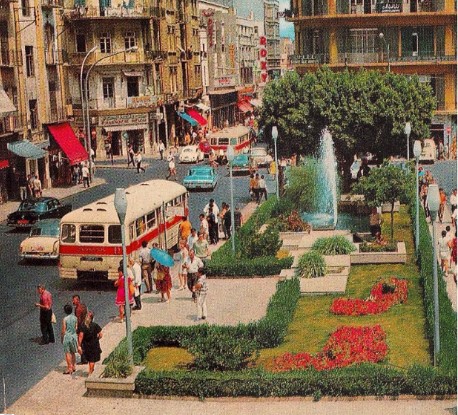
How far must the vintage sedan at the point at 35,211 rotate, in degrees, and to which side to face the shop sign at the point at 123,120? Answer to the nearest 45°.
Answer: approximately 45° to its left

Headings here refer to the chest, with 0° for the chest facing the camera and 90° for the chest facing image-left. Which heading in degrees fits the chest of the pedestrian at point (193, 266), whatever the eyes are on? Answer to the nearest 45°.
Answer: approximately 45°

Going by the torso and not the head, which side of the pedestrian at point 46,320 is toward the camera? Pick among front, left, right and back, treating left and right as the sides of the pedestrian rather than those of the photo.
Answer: left

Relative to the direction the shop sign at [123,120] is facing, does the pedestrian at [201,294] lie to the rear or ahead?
ahead

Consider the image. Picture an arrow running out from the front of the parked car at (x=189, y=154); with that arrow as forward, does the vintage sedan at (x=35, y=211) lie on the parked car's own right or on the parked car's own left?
on the parked car's own right

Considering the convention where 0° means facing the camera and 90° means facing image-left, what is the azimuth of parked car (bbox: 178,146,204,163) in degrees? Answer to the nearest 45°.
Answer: approximately 45°
